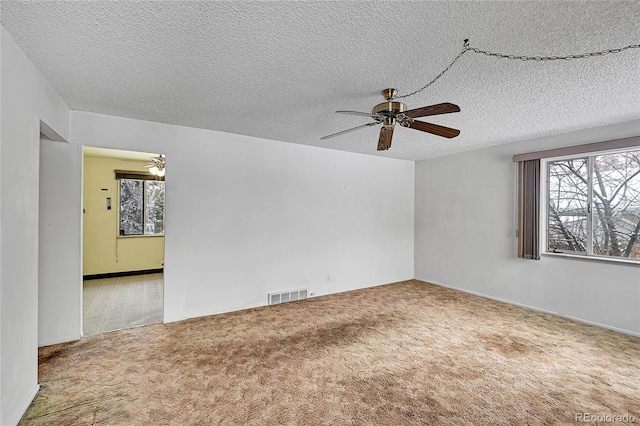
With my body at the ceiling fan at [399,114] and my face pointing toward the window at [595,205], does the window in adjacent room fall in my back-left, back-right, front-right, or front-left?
back-left

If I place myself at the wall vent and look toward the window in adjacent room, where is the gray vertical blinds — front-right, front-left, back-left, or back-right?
back-right

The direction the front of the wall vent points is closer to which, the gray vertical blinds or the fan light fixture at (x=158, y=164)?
the gray vertical blinds

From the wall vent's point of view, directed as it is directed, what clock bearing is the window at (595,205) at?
The window is roughly at 11 o'clock from the wall vent.

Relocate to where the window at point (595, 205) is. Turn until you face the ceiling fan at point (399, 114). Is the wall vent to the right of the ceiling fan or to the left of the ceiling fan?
right

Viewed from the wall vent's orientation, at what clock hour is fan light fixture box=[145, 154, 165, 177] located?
The fan light fixture is roughly at 5 o'clock from the wall vent.

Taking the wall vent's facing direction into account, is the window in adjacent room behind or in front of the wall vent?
behind

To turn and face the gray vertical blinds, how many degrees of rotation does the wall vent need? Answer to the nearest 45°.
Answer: approximately 45° to its left

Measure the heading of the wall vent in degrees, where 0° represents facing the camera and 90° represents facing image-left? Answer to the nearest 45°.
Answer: approximately 315°

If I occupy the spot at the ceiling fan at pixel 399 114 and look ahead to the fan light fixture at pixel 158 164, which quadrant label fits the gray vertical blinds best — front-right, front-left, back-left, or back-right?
back-right

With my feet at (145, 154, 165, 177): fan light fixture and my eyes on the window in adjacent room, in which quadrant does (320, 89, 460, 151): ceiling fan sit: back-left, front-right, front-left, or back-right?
back-right
